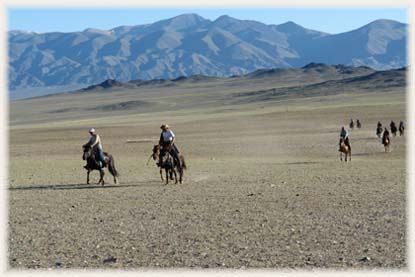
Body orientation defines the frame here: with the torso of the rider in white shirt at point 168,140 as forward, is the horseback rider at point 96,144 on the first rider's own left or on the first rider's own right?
on the first rider's own right

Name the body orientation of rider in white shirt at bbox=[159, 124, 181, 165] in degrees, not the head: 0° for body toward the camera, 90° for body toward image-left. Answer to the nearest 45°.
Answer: approximately 45°
